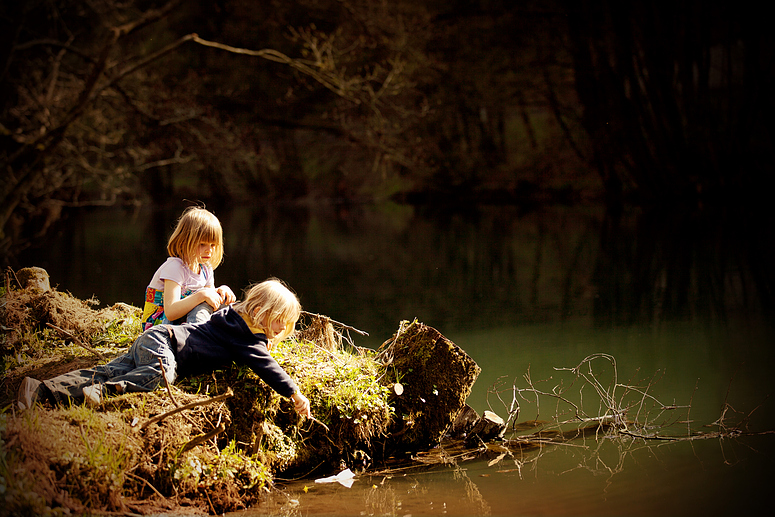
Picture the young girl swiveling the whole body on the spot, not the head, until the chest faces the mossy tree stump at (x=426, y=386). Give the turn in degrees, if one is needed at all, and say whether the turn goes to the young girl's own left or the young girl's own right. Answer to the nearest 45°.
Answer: approximately 45° to the young girl's own left

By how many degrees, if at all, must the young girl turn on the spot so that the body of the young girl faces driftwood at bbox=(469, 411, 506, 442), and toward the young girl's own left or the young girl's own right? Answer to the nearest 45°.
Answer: approximately 45° to the young girl's own left

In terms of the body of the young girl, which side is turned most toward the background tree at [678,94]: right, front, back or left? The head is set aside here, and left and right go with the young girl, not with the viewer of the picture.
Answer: left

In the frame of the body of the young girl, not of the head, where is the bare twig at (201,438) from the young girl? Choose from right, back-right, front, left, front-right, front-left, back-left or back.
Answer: front-right

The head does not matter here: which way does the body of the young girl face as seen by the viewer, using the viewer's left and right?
facing the viewer and to the right of the viewer

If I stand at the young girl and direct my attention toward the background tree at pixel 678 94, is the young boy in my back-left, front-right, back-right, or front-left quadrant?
back-right

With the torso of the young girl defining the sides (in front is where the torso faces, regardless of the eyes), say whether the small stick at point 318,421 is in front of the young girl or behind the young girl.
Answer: in front
